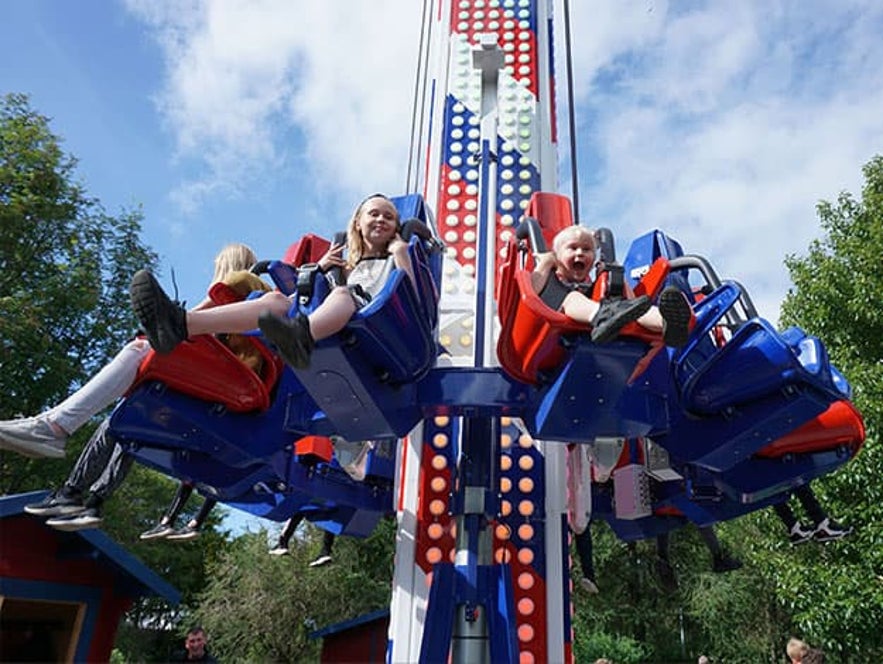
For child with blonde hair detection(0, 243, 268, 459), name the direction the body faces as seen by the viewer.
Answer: to the viewer's left

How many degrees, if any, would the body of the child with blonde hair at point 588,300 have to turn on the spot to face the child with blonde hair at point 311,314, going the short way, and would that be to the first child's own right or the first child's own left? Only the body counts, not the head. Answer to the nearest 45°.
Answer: approximately 135° to the first child's own right

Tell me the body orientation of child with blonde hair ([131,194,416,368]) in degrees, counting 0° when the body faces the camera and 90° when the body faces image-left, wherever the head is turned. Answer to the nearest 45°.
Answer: approximately 45°

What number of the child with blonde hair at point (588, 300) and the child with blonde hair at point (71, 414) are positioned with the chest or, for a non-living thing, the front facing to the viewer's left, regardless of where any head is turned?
1

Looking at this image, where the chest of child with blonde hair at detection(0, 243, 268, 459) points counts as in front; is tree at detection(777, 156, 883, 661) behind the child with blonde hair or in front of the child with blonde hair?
behind

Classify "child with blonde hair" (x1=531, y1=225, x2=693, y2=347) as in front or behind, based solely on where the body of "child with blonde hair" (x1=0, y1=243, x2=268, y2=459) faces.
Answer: behind

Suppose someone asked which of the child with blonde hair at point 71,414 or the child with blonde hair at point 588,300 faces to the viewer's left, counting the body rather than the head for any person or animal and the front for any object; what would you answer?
the child with blonde hair at point 71,414

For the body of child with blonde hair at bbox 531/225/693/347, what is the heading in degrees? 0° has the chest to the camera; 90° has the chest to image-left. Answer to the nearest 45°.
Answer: approximately 315°

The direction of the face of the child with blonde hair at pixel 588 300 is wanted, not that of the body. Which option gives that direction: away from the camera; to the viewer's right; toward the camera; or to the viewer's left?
toward the camera

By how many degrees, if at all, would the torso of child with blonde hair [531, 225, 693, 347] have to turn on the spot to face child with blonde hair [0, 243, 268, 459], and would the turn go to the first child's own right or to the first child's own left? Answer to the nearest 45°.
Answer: approximately 135° to the first child's own right

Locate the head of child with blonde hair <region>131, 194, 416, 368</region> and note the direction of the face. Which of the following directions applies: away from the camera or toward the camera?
toward the camera

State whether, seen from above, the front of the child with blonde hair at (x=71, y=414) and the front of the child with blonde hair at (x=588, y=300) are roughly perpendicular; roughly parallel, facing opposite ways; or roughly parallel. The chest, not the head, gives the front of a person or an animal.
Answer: roughly perpendicular

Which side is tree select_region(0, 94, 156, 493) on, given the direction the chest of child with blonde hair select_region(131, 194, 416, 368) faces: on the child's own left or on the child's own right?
on the child's own right

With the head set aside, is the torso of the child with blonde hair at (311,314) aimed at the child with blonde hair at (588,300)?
no

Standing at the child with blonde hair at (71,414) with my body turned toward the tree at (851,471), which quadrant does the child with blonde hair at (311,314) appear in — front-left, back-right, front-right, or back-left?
front-right

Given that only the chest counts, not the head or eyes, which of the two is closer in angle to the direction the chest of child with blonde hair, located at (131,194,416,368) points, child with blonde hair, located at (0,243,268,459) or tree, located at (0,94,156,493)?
the child with blonde hair
